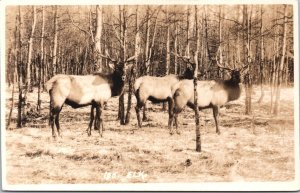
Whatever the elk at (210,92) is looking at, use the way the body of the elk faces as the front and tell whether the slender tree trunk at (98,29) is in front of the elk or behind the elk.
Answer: behind

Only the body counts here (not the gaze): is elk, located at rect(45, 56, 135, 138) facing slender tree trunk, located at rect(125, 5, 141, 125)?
yes

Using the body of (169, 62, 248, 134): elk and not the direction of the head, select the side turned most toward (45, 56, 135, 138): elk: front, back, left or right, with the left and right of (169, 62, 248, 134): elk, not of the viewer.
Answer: back

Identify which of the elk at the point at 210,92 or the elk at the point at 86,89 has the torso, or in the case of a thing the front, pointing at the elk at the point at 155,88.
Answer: the elk at the point at 86,89

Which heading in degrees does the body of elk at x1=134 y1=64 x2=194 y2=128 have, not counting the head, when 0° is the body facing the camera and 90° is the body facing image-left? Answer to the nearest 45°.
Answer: approximately 270°

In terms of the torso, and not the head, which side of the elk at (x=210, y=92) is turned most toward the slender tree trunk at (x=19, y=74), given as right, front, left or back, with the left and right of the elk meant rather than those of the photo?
back

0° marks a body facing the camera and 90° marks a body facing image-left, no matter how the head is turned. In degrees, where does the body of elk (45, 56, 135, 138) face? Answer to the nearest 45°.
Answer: approximately 270°

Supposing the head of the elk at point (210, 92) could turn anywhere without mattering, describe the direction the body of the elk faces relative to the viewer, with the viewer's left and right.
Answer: facing to the right of the viewer

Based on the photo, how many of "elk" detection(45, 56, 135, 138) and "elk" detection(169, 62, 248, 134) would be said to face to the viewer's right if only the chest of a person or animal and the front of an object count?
2

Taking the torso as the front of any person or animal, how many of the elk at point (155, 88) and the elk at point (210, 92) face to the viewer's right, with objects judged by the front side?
2

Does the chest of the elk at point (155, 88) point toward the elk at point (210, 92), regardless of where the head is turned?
yes
